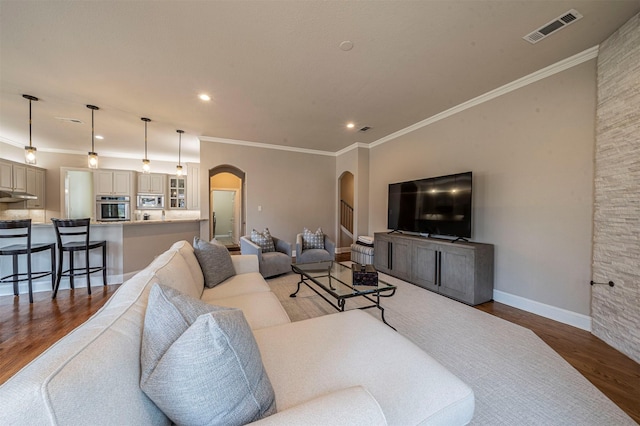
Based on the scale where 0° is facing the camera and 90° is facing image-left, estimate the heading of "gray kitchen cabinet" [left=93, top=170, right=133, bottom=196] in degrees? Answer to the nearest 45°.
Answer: approximately 0°

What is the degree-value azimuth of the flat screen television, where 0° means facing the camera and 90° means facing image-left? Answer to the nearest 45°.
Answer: approximately 45°

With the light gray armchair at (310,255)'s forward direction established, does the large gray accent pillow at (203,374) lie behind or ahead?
ahead

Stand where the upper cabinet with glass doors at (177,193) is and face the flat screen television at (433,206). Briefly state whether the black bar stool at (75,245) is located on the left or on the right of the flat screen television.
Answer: right

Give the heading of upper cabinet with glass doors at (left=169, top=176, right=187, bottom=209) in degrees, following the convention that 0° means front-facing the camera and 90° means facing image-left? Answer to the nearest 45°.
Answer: approximately 0°

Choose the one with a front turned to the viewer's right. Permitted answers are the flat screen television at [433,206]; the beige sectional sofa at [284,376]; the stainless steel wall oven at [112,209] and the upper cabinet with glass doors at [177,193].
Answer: the beige sectional sofa

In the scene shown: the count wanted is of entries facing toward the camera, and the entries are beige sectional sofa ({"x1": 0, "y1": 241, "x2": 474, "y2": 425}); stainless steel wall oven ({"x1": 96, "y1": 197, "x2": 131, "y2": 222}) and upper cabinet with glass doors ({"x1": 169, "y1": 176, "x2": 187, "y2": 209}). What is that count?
2

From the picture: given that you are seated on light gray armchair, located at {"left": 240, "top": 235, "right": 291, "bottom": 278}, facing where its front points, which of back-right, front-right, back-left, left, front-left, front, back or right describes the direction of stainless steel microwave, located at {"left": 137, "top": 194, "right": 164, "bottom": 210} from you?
back

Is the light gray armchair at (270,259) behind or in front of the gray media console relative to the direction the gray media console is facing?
in front

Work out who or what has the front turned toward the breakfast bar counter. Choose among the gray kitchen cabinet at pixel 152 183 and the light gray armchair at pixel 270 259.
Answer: the gray kitchen cabinet

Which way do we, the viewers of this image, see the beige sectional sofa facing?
facing to the right of the viewer

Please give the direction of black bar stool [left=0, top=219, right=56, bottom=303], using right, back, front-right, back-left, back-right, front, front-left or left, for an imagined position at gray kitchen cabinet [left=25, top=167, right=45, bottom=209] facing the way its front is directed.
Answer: front-right
